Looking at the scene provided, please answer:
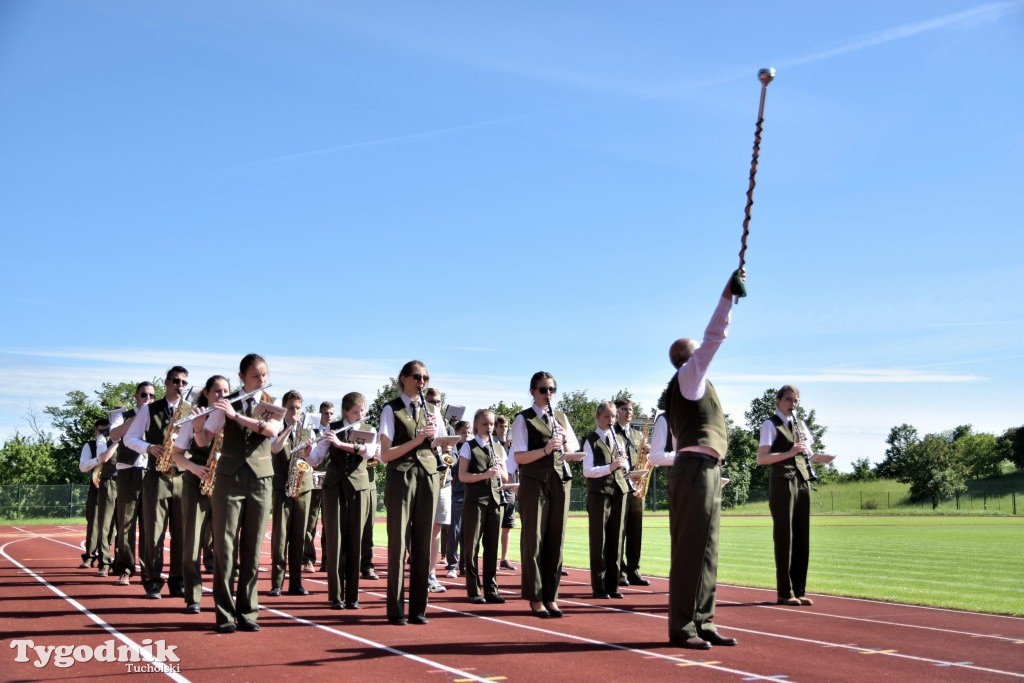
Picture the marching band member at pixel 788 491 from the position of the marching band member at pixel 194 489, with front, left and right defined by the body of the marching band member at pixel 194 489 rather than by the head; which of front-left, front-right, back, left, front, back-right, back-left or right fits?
front-left

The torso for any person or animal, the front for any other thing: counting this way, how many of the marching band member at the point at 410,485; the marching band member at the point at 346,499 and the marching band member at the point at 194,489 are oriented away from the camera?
0

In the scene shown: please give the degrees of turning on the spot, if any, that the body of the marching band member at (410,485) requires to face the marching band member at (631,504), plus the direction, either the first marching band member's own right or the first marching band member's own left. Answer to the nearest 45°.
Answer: approximately 90° to the first marching band member's own left

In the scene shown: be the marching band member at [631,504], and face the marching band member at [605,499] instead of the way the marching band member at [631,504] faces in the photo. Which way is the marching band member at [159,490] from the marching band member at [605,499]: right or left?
right

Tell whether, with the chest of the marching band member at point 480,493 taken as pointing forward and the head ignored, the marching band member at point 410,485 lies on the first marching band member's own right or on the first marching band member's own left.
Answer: on the first marching band member's own right

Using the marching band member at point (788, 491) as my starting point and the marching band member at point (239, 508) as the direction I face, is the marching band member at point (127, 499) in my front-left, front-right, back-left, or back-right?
front-right

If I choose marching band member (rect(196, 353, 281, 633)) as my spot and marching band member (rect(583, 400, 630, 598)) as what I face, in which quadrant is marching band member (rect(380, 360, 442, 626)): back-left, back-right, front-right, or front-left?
front-right

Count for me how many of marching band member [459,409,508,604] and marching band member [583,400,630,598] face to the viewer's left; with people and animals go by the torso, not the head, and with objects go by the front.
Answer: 0

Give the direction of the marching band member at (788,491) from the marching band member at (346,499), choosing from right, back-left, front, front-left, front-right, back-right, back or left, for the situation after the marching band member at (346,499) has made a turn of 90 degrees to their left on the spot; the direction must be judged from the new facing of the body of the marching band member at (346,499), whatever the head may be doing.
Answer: front

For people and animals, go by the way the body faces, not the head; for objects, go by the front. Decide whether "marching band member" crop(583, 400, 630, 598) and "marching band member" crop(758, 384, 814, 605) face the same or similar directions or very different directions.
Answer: same or similar directions

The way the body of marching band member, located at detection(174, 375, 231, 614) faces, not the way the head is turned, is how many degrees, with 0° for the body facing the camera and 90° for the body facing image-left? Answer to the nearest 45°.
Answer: approximately 315°

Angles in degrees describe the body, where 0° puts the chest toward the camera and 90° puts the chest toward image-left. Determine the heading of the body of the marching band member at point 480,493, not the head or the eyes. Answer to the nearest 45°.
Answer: approximately 315°

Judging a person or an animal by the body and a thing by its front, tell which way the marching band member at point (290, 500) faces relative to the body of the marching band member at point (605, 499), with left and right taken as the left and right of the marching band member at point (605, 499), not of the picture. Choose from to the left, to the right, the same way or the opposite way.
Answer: the same way

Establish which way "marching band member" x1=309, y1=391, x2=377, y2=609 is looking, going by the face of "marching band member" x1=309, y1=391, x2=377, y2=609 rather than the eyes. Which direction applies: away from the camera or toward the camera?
toward the camera

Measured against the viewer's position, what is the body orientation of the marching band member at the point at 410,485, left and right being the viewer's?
facing the viewer and to the right of the viewer

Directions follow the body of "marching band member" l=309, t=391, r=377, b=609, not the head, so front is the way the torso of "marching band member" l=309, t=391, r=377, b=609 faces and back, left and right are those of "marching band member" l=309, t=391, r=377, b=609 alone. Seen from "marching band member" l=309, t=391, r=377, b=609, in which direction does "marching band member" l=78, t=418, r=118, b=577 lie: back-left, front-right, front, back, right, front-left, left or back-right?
back-right

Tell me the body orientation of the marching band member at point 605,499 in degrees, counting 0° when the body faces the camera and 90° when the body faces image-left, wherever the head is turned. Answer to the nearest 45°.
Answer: approximately 315°
